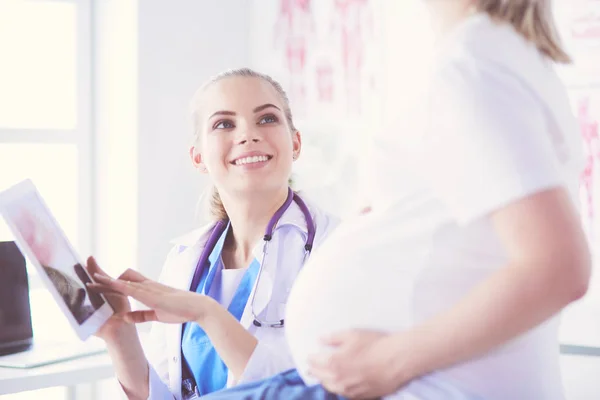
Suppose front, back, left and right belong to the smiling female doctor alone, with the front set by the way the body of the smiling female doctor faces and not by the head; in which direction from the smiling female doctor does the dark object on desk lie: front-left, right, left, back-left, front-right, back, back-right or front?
right

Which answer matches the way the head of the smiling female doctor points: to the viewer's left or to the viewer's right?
to the viewer's right
